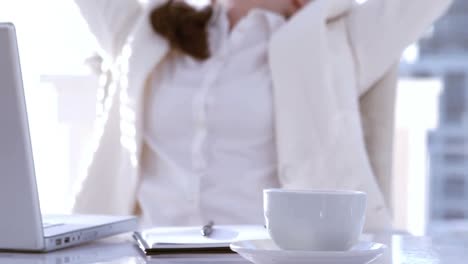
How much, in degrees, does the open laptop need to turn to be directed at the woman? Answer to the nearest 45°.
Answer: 0° — it already faces them

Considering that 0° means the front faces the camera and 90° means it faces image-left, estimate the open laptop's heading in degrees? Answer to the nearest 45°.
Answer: approximately 225°

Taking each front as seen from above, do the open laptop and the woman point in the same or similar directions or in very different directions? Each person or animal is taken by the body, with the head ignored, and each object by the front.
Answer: very different directions

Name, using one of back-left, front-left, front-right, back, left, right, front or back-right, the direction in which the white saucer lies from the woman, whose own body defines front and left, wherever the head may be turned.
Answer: front-left
